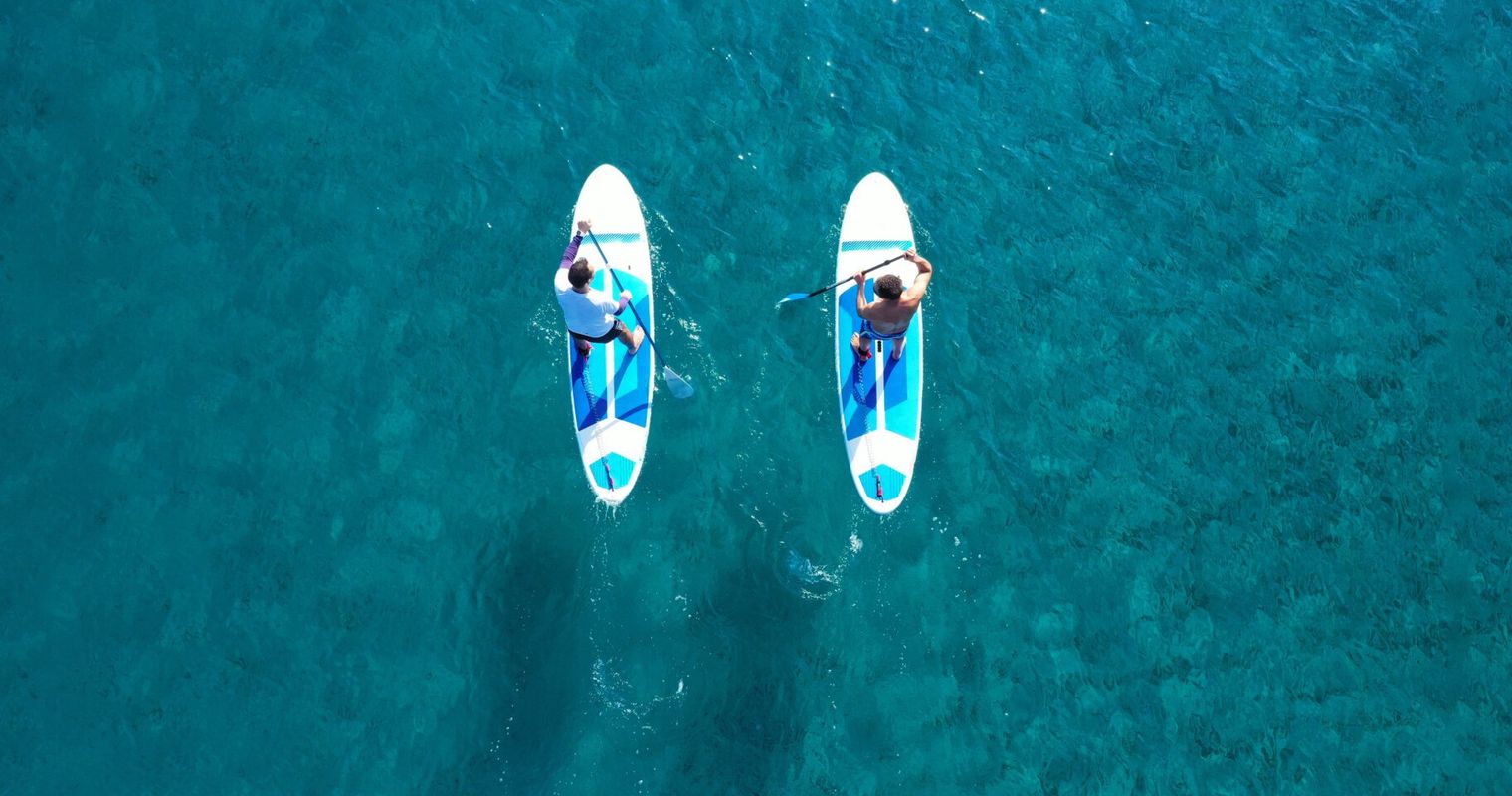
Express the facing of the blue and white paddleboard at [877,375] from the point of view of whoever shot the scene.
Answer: facing away from the viewer

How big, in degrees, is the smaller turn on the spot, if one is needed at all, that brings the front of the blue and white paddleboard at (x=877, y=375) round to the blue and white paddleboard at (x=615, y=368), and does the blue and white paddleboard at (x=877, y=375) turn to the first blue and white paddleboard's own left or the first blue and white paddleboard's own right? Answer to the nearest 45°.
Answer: approximately 90° to the first blue and white paddleboard's own left

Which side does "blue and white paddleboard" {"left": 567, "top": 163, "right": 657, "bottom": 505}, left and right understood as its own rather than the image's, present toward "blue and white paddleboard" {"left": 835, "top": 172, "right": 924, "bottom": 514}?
right

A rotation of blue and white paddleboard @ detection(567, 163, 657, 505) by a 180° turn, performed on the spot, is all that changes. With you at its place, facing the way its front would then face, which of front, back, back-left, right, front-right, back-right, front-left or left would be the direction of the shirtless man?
left

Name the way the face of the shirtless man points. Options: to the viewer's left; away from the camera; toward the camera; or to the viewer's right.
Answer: away from the camera

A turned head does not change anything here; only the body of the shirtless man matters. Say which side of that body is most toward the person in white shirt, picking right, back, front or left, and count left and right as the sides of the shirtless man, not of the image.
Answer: left

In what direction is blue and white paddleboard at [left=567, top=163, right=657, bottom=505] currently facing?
away from the camera

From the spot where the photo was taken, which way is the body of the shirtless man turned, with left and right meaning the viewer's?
facing away from the viewer

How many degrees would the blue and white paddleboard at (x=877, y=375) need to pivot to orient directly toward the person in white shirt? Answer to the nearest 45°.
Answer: approximately 90° to its left
